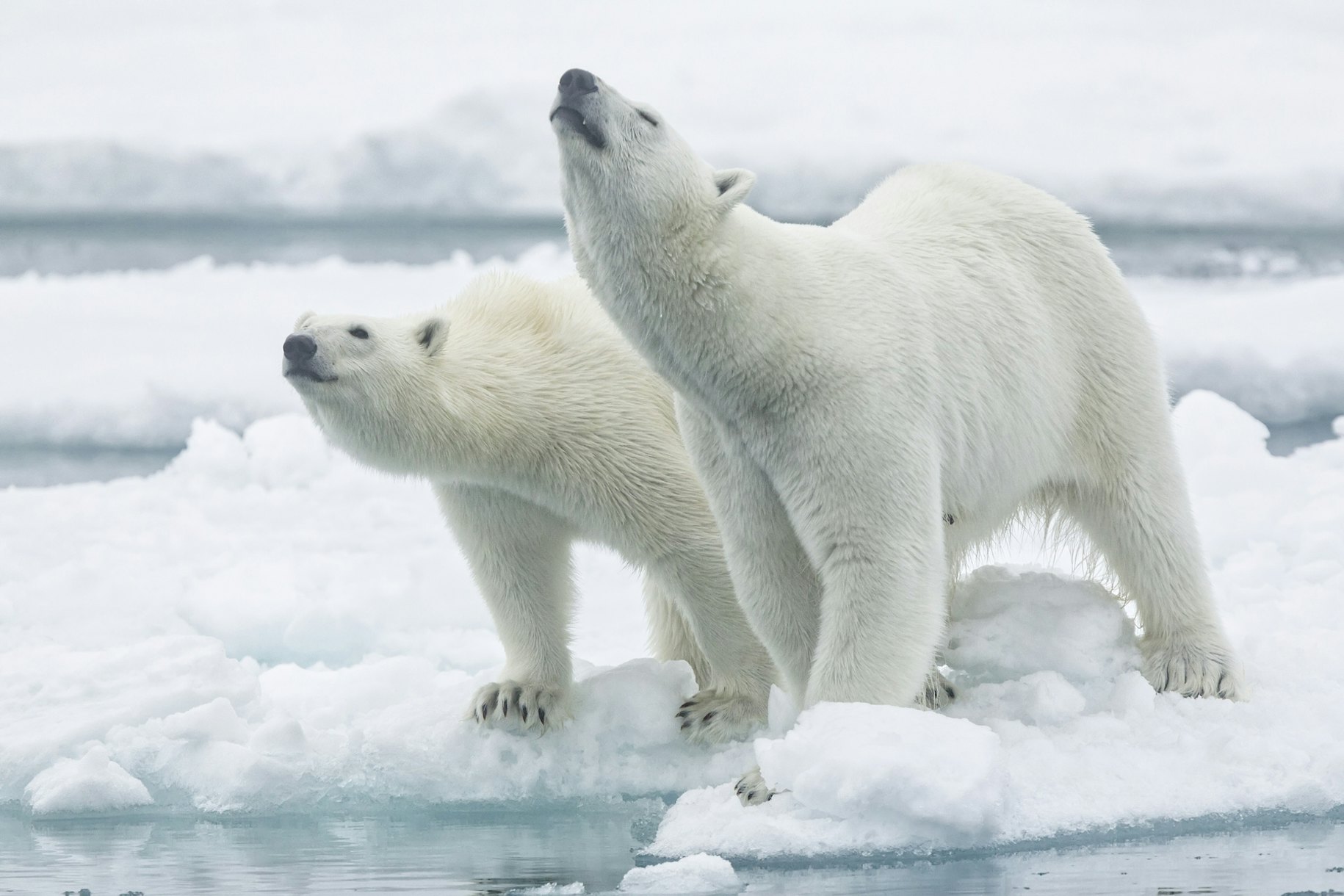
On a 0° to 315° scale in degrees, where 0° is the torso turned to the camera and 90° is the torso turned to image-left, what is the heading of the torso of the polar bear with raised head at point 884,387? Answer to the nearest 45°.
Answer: approximately 45°

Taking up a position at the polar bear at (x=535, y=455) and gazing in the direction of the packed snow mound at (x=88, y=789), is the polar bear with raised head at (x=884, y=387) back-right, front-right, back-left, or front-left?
back-left

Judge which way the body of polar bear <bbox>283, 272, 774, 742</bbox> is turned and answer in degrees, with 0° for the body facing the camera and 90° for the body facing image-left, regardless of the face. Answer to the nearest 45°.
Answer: approximately 45°

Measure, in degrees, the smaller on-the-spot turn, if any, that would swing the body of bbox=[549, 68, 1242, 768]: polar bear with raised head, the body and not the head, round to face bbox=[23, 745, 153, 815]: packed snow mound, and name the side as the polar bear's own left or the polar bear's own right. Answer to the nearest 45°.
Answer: approximately 45° to the polar bear's own right

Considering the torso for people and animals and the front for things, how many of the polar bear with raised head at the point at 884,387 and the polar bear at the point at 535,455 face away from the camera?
0
